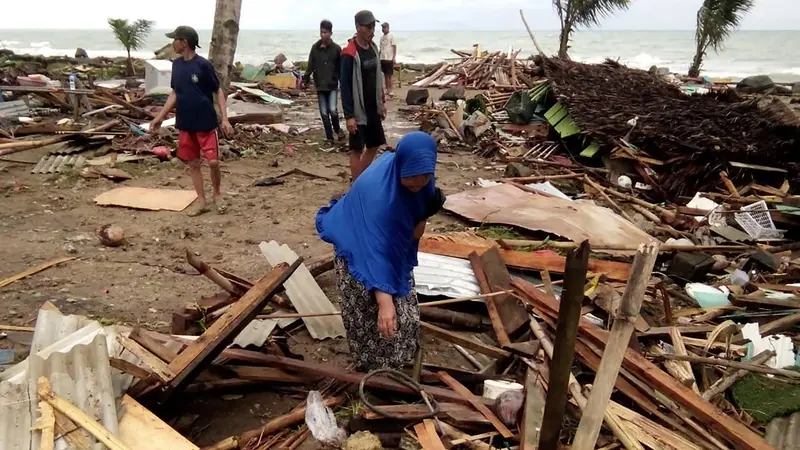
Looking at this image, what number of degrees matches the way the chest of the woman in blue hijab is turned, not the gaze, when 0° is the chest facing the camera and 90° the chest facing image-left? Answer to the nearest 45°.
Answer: approximately 315°

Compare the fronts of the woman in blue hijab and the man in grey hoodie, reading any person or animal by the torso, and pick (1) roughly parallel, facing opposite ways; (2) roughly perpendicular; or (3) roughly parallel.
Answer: roughly parallel

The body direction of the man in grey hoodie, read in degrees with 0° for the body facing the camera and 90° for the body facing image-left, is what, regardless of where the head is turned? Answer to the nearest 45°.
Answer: approximately 315°

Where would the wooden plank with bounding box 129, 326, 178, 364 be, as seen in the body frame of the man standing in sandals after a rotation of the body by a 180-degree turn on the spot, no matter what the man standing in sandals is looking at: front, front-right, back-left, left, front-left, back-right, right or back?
back-right

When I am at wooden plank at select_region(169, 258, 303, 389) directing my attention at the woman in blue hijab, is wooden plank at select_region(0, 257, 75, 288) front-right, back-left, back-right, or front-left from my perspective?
back-left

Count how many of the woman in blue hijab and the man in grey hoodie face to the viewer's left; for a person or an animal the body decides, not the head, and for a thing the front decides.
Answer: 0

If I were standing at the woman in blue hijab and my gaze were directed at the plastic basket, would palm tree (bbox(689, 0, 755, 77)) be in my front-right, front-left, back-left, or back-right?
front-left

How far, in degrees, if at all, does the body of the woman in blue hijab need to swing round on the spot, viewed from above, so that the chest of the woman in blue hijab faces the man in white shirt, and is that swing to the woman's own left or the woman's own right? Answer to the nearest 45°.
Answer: approximately 135° to the woman's own left

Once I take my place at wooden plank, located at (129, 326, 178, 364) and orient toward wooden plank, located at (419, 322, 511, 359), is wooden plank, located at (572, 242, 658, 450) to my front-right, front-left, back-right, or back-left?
front-right
